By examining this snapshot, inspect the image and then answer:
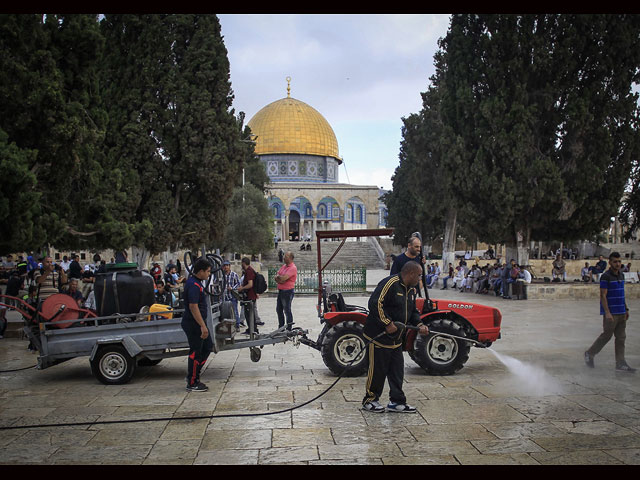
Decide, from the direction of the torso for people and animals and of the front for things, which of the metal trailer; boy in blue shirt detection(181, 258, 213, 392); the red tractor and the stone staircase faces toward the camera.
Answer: the stone staircase

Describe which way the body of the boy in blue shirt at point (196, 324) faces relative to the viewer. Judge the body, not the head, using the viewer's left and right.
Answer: facing to the right of the viewer

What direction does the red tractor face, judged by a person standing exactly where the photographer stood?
facing to the right of the viewer

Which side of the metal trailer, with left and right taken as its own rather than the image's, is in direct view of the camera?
right

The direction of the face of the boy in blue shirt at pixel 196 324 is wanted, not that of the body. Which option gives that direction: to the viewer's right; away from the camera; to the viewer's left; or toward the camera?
to the viewer's right

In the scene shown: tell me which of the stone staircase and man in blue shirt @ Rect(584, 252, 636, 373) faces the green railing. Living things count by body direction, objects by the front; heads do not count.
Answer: the stone staircase

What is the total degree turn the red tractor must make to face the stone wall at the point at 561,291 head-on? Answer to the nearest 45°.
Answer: approximately 90° to its left
